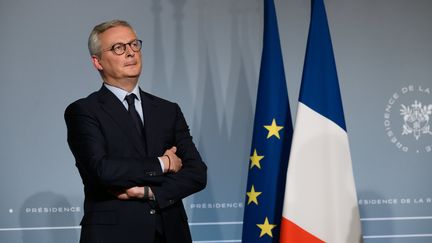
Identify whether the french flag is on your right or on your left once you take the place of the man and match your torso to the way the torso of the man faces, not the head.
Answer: on your left

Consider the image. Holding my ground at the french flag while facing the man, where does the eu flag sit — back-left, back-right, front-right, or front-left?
front-right

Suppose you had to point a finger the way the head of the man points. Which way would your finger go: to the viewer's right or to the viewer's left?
to the viewer's right

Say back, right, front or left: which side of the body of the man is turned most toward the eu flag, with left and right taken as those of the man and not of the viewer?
left
